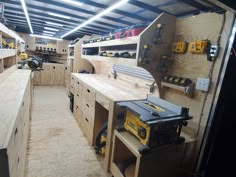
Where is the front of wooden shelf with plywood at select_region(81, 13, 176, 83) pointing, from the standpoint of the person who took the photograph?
facing the viewer and to the left of the viewer

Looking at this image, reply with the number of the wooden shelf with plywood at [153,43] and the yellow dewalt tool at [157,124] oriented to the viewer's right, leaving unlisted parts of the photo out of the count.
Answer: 0

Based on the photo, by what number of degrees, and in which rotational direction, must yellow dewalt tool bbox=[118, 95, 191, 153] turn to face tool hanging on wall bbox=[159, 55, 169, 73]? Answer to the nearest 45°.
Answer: approximately 135° to its right

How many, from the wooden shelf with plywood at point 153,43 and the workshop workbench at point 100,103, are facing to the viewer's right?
0

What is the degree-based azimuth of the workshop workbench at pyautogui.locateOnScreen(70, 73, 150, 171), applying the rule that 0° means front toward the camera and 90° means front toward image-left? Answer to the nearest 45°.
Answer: approximately 45°

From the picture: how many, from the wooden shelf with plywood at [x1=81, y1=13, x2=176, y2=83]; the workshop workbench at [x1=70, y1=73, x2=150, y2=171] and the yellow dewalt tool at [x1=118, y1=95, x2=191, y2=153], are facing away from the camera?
0

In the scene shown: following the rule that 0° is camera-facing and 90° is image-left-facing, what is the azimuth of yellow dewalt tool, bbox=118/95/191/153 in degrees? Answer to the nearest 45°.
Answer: approximately 45°
